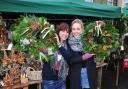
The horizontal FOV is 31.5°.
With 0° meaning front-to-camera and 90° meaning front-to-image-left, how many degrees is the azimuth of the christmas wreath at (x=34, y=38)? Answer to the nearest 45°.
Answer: approximately 0°

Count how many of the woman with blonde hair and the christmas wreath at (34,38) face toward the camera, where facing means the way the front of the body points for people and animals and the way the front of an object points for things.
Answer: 2

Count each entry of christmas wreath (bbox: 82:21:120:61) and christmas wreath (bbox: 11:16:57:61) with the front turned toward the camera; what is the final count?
2

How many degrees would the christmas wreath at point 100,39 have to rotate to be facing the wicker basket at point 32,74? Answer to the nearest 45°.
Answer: approximately 90° to its right

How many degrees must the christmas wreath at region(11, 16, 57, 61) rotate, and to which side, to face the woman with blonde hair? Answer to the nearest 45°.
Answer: approximately 90° to its left

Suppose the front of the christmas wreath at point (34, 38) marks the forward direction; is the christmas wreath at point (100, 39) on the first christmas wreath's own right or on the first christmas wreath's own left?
on the first christmas wreath's own left

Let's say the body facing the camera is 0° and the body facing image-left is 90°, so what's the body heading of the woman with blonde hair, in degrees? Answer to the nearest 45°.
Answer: approximately 0°
